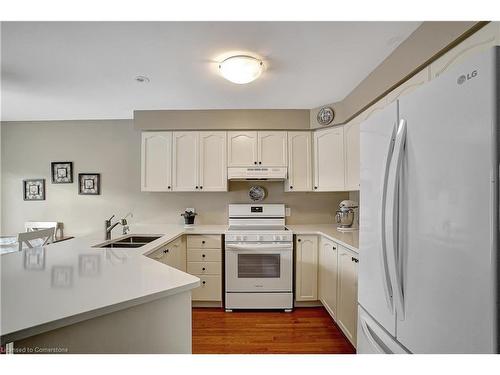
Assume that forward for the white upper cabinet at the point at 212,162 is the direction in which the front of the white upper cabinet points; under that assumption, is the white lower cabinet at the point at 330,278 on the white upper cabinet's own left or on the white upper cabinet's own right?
on the white upper cabinet's own left

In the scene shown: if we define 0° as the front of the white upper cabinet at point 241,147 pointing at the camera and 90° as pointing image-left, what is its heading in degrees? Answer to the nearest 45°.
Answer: approximately 0°

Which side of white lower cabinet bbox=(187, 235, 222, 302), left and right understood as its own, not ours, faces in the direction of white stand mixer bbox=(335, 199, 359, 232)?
left

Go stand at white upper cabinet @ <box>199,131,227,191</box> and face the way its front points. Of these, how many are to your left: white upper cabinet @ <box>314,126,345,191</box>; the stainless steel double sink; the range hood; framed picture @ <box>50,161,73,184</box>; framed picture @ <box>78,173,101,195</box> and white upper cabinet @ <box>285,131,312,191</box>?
3

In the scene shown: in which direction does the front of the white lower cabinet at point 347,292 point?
to the viewer's left

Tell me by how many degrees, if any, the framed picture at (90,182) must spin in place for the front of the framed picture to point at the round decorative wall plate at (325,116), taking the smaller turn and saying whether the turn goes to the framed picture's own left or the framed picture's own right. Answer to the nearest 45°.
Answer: approximately 45° to the framed picture's own left

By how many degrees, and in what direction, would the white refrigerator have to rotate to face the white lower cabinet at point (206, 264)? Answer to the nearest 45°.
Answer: approximately 90° to its right

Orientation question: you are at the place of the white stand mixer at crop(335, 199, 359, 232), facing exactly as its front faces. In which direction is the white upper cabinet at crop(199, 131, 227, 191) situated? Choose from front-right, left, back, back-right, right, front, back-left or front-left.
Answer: front-right

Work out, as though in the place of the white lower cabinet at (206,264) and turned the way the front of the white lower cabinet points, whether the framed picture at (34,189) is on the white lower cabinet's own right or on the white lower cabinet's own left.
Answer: on the white lower cabinet's own right

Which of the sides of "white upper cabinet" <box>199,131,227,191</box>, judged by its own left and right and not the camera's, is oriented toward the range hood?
left

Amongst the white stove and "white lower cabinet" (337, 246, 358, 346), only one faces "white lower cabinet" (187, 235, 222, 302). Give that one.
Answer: "white lower cabinet" (337, 246, 358, 346)

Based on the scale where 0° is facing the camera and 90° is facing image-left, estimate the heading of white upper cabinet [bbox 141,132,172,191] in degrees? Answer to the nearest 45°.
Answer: approximately 0°
